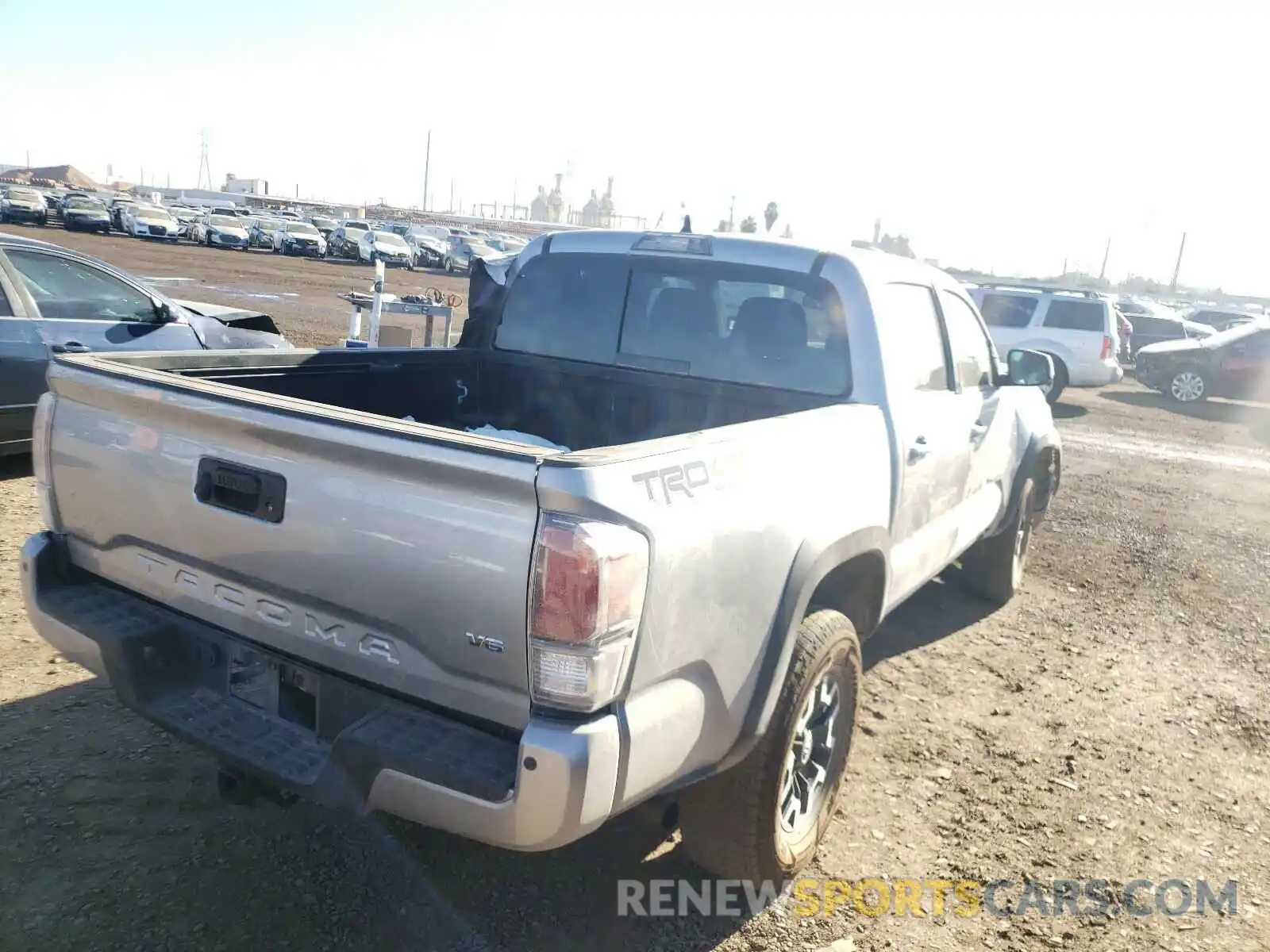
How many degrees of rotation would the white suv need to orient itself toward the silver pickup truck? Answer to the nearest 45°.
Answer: approximately 90° to its left

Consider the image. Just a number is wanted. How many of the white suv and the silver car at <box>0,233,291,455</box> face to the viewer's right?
1

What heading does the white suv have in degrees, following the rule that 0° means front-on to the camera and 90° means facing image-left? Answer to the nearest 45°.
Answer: approximately 90°

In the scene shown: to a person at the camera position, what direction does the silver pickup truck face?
facing away from the viewer and to the right of the viewer

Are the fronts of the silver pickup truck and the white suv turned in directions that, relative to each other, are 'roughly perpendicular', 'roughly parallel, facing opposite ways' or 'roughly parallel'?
roughly perpendicular

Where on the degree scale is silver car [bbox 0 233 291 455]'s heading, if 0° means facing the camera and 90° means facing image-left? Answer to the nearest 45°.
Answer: approximately 270°

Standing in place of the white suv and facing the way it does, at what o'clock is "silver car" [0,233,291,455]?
The silver car is roughly at 10 o'clock from the white suv.

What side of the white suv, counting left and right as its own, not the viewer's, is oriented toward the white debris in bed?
left

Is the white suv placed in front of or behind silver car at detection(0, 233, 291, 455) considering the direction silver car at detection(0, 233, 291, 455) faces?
in front

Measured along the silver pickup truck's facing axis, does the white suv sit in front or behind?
in front
